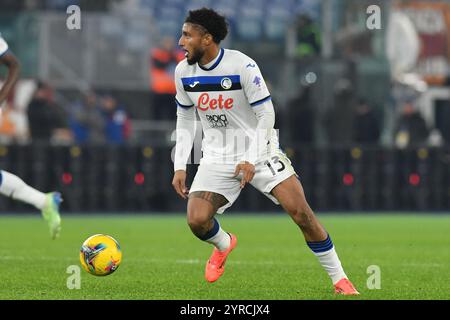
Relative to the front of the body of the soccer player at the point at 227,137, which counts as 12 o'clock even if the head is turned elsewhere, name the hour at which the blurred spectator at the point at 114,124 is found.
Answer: The blurred spectator is roughly at 4 o'clock from the soccer player.

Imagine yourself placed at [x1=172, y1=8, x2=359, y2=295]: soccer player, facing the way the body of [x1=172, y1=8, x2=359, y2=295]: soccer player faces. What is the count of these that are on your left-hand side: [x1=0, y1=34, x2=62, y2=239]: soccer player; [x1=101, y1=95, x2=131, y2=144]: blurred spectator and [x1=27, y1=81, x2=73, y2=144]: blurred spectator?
0

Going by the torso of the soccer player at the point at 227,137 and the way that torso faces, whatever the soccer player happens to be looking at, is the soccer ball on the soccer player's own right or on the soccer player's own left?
on the soccer player's own right

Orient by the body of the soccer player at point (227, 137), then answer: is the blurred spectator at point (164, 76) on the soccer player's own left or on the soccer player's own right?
on the soccer player's own right

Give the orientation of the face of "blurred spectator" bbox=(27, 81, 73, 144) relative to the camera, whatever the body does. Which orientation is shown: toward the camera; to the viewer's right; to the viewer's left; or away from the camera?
toward the camera

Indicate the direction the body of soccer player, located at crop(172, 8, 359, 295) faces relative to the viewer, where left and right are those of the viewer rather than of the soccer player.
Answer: facing the viewer and to the left of the viewer

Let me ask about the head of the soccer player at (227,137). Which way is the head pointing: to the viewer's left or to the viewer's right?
to the viewer's left

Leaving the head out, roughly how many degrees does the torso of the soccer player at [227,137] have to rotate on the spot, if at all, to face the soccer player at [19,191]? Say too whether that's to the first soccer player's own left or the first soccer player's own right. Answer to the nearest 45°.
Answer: approximately 90° to the first soccer player's own right
